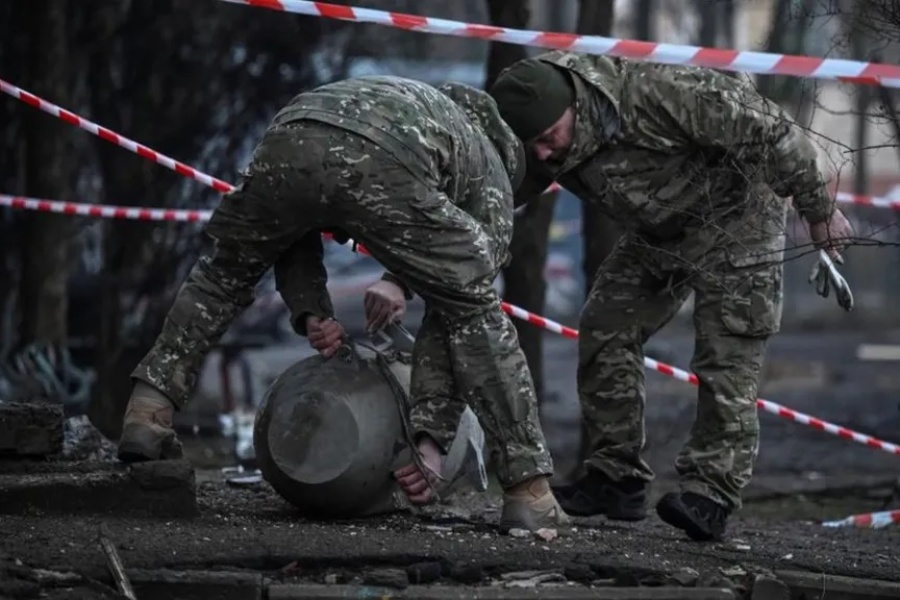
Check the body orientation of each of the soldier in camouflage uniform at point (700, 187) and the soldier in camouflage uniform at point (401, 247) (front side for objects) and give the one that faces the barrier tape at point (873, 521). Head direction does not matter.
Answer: the soldier in camouflage uniform at point (401, 247)

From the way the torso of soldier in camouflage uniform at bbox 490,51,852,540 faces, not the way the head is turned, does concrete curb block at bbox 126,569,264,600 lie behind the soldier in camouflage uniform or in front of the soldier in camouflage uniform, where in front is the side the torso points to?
in front

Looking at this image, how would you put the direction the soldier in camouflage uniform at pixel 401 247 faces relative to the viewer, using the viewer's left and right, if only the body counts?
facing away from the viewer and to the right of the viewer

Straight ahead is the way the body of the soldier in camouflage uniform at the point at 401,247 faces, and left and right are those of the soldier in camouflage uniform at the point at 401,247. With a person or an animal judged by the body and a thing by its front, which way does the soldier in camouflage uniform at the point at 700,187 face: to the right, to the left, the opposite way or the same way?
the opposite way

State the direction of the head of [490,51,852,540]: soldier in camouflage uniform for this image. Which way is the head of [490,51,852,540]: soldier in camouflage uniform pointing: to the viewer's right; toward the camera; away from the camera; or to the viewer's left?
to the viewer's left

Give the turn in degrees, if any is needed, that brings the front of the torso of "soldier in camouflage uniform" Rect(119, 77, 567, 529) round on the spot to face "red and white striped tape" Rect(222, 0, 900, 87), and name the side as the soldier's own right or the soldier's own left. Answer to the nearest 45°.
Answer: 0° — they already face it

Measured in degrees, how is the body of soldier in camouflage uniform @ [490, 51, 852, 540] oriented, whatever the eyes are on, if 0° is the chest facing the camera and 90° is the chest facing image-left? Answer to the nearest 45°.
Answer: approximately 45°
